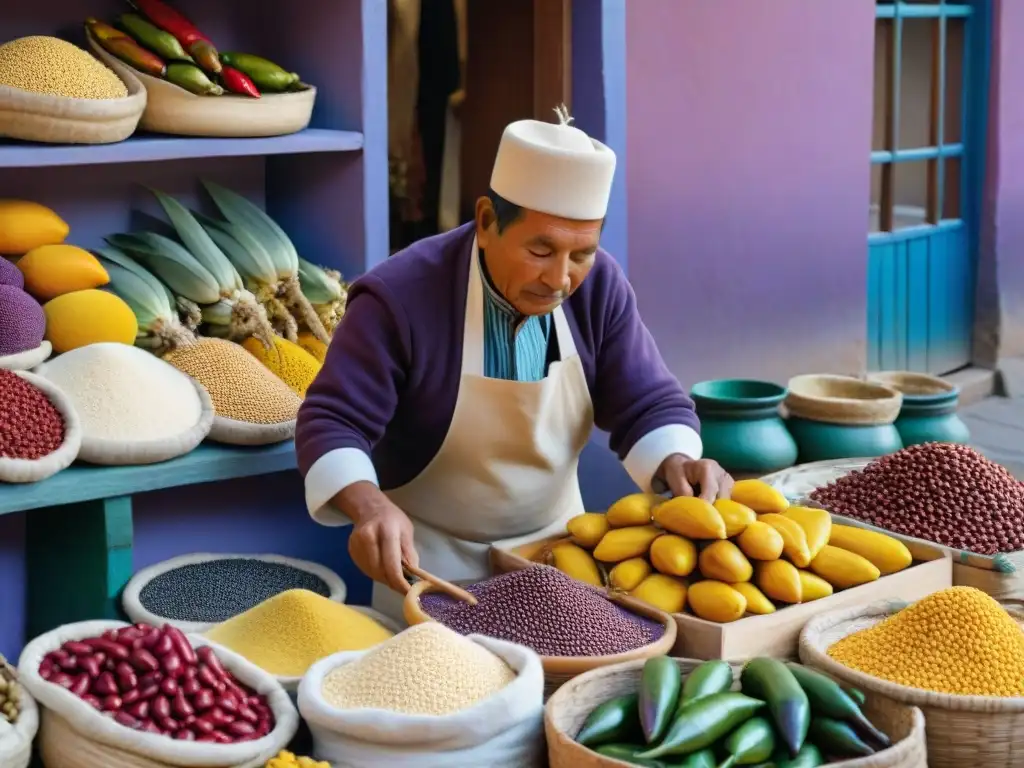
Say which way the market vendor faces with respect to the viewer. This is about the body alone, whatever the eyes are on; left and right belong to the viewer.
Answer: facing the viewer and to the right of the viewer

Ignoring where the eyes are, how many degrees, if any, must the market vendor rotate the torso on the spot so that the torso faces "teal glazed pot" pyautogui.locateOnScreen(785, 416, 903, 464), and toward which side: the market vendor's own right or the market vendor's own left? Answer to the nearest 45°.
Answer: approximately 90° to the market vendor's own left

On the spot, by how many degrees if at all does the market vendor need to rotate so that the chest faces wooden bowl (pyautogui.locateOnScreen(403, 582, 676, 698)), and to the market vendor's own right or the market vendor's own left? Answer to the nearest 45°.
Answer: approximately 45° to the market vendor's own right

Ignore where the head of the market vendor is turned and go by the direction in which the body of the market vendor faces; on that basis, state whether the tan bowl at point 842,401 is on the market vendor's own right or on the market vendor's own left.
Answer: on the market vendor's own left

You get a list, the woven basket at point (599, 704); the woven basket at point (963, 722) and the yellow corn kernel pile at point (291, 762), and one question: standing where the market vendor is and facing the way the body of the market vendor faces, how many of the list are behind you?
0

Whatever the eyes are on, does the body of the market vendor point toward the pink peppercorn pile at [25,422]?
no
